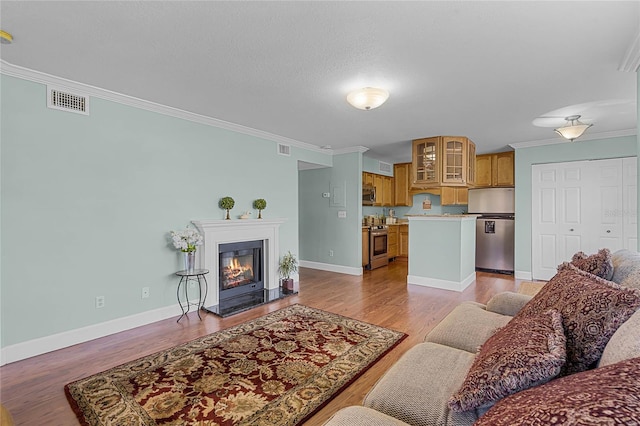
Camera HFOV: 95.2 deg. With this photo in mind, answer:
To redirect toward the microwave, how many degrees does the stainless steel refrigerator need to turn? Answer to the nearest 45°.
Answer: approximately 90° to its right

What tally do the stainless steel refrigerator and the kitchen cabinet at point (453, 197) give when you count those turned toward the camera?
2

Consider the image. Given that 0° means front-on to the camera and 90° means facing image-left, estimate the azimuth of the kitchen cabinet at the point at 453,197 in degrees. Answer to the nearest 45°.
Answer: approximately 0°

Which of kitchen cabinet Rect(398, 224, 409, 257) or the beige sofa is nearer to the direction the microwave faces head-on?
the beige sofa

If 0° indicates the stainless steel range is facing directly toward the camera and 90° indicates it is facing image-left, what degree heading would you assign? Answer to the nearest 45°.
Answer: approximately 315°

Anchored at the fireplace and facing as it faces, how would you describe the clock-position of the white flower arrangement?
The white flower arrangement is roughly at 3 o'clock from the fireplace.

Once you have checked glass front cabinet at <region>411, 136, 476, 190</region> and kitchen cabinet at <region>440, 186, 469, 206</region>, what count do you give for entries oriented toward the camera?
2

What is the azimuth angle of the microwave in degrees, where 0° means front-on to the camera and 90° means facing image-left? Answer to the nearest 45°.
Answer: approximately 315°

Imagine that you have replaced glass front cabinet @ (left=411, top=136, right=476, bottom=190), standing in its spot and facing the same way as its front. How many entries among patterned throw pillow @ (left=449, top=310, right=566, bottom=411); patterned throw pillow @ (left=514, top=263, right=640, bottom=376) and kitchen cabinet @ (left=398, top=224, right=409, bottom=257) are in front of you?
2

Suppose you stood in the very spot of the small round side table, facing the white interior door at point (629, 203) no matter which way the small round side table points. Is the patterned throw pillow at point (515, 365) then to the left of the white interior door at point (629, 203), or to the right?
right

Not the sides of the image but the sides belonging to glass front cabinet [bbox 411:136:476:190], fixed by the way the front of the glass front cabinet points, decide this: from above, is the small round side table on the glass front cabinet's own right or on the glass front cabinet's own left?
on the glass front cabinet's own right
